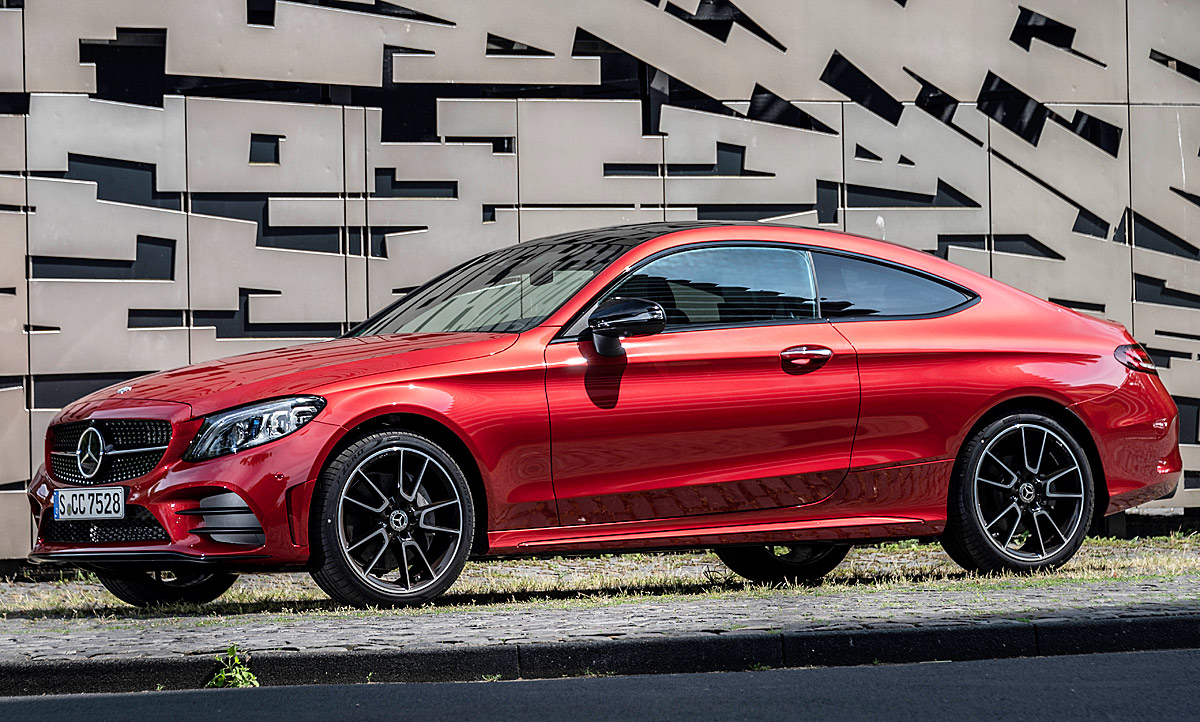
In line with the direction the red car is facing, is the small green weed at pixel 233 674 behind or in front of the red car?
in front

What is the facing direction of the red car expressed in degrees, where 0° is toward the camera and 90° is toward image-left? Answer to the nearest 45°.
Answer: approximately 45°
